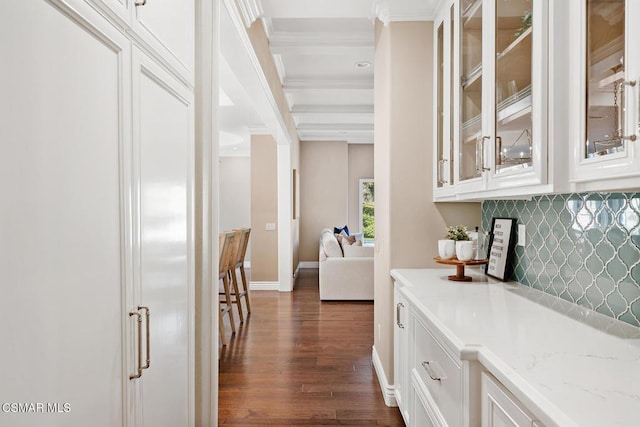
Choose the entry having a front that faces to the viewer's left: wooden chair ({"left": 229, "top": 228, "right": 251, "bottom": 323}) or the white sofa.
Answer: the wooden chair

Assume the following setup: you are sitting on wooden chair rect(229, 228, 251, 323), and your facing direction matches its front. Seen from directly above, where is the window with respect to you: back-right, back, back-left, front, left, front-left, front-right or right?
back-right

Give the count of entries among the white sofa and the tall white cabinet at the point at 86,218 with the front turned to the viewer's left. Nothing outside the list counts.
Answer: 0

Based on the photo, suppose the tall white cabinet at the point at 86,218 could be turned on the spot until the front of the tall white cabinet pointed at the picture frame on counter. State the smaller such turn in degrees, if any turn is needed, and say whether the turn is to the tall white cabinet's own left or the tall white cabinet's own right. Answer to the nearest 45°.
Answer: approximately 45° to the tall white cabinet's own left

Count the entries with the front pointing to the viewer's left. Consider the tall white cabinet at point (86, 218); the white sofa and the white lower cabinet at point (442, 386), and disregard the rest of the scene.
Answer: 1

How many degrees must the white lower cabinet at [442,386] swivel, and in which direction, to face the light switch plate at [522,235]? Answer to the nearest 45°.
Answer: approximately 135° to its right

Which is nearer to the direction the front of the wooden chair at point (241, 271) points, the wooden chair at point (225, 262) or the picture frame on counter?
the wooden chair

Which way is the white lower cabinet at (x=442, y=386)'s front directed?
to the viewer's left

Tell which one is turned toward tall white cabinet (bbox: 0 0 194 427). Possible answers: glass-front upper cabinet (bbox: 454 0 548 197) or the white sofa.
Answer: the glass-front upper cabinet

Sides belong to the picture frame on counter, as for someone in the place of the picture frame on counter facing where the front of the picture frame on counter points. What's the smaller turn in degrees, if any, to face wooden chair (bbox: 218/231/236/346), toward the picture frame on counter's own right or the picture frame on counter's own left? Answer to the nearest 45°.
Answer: approximately 45° to the picture frame on counter's own right
